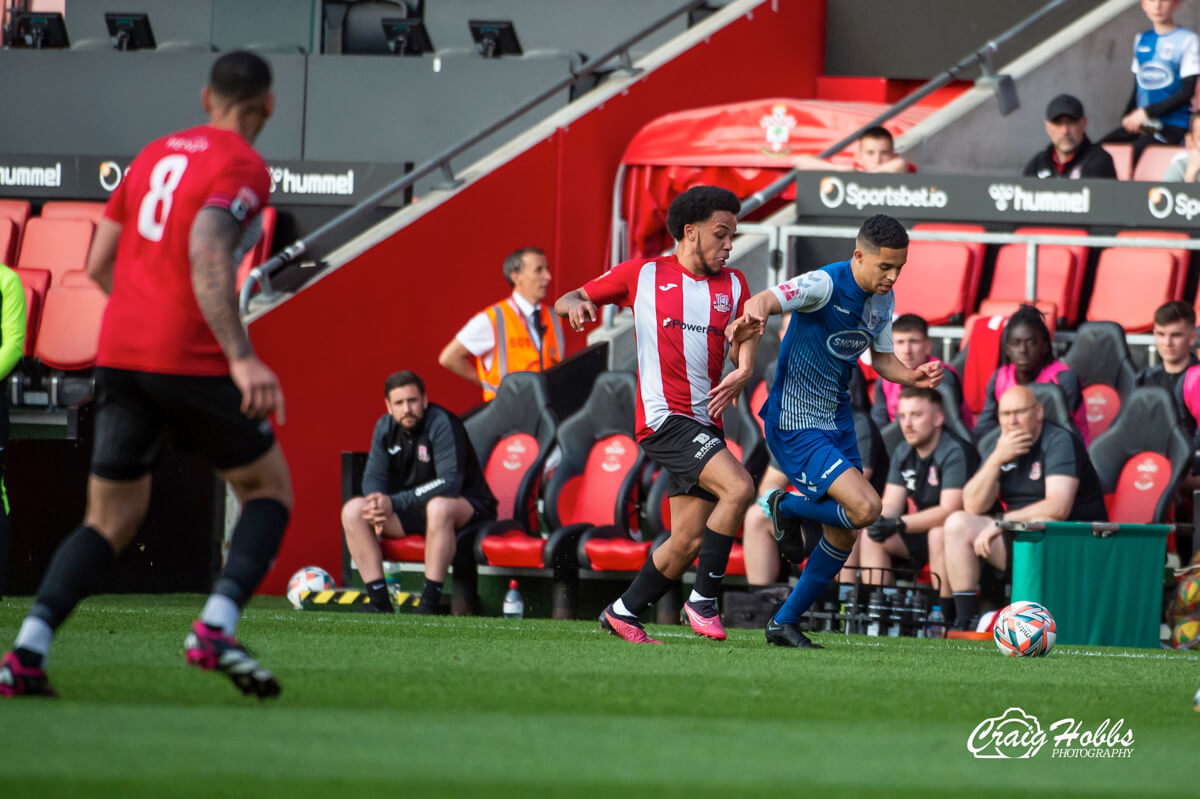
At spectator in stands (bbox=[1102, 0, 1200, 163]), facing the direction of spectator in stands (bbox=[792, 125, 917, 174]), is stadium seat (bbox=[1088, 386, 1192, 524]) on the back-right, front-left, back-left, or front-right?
front-left

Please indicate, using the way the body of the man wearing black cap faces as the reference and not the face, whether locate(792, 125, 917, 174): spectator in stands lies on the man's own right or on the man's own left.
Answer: on the man's own right

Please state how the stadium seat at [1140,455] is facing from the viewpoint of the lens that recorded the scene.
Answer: facing the viewer and to the left of the viewer

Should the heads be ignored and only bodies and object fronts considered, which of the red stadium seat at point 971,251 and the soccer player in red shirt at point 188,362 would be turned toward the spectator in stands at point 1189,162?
the soccer player in red shirt

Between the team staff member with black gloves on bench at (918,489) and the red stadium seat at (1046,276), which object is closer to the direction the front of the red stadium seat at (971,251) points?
the team staff member with black gloves on bench

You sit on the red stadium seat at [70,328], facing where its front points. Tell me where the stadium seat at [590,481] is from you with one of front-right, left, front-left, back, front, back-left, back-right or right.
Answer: front-left

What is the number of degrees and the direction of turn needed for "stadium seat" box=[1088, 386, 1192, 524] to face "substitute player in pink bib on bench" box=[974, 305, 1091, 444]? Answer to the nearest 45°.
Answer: approximately 135° to its right

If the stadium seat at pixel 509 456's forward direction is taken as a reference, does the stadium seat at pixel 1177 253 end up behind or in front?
behind

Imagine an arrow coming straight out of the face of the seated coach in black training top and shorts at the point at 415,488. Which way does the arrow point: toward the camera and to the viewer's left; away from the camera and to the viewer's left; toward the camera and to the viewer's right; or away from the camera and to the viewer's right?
toward the camera and to the viewer's right

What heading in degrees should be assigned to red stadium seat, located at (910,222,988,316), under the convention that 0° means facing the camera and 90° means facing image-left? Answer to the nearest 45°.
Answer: approximately 0°

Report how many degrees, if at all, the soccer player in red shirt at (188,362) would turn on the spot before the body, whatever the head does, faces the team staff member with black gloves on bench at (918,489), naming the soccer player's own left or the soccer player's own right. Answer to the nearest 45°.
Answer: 0° — they already face them

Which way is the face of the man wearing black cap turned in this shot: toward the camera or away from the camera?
toward the camera

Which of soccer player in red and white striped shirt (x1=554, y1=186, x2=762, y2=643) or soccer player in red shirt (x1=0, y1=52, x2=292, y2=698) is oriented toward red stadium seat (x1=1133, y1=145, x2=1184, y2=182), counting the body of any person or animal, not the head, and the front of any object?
soccer player in red shirt (x1=0, y1=52, x2=292, y2=698)

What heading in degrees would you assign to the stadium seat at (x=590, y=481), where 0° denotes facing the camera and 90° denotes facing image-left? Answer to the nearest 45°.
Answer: approximately 45°

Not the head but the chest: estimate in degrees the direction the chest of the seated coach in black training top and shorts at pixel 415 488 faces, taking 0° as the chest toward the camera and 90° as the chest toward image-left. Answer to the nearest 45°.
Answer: approximately 45°

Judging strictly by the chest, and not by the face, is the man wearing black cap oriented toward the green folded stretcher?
yes

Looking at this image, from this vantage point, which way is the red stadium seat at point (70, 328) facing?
toward the camera

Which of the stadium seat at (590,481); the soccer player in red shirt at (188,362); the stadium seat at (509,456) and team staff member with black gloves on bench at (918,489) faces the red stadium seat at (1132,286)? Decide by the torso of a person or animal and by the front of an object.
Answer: the soccer player in red shirt

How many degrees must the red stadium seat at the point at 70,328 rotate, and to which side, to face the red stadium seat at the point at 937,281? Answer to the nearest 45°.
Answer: approximately 45° to its left

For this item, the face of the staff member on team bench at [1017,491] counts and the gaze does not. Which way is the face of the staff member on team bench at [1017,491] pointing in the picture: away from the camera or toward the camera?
toward the camera
